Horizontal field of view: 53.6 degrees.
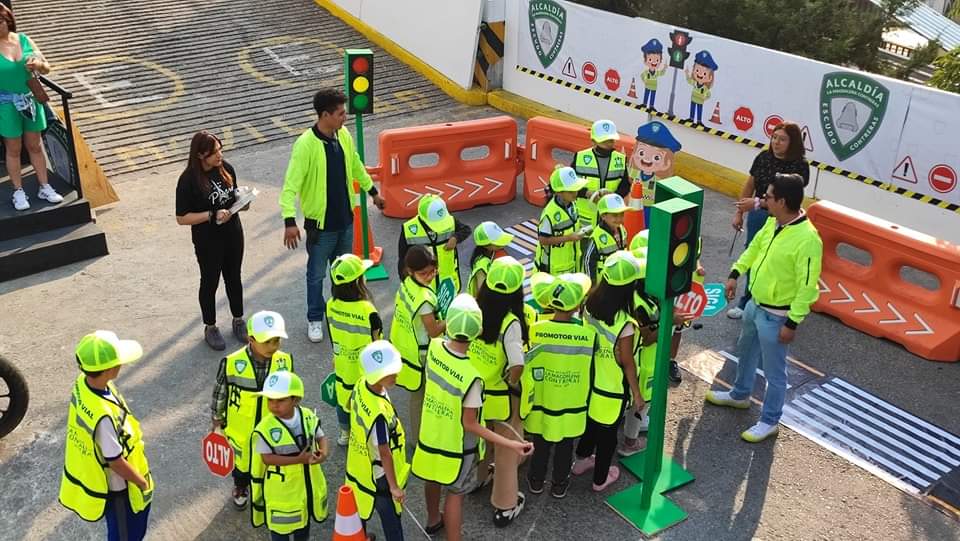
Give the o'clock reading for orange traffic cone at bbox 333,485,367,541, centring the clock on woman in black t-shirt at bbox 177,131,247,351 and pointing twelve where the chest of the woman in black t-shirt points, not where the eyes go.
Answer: The orange traffic cone is roughly at 1 o'clock from the woman in black t-shirt.

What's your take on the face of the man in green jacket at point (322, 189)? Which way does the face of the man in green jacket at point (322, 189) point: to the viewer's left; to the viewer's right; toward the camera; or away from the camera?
to the viewer's right

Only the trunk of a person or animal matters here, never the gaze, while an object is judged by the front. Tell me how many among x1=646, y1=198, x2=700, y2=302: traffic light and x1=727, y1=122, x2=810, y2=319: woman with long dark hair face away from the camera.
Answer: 0

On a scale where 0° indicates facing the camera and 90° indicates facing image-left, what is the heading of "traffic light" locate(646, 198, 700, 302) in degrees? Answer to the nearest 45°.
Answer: approximately 315°

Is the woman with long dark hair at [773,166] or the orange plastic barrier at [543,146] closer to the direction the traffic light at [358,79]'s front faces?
the woman with long dark hair

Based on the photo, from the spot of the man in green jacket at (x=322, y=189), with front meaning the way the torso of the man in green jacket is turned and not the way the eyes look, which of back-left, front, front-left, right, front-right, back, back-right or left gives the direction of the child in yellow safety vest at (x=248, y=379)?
front-right

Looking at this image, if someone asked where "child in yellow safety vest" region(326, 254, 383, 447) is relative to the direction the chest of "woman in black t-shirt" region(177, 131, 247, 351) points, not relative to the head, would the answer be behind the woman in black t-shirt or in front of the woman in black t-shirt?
in front

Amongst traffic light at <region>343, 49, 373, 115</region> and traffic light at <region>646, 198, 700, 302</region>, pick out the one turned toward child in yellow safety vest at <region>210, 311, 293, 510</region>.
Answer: traffic light at <region>343, 49, 373, 115</region>

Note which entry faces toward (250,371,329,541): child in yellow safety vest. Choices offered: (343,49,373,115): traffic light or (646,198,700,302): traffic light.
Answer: (343,49,373,115): traffic light

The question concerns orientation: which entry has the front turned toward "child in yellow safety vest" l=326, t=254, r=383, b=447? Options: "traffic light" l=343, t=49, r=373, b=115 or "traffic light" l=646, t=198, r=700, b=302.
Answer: "traffic light" l=343, t=49, r=373, b=115

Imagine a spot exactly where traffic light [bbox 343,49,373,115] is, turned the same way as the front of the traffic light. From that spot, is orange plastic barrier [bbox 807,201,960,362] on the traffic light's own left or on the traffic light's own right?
on the traffic light's own left

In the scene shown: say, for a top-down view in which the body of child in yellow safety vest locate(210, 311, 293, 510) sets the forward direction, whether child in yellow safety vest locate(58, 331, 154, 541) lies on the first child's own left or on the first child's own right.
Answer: on the first child's own right
